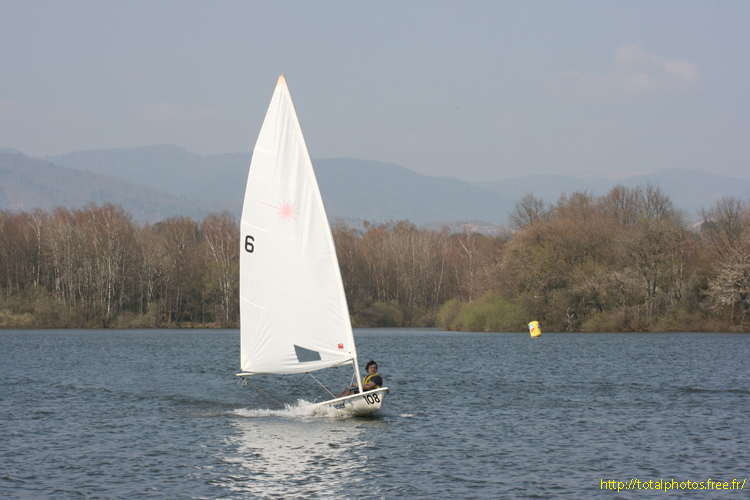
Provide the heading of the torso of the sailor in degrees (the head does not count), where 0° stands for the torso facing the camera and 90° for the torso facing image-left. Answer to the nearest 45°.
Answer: approximately 45°
